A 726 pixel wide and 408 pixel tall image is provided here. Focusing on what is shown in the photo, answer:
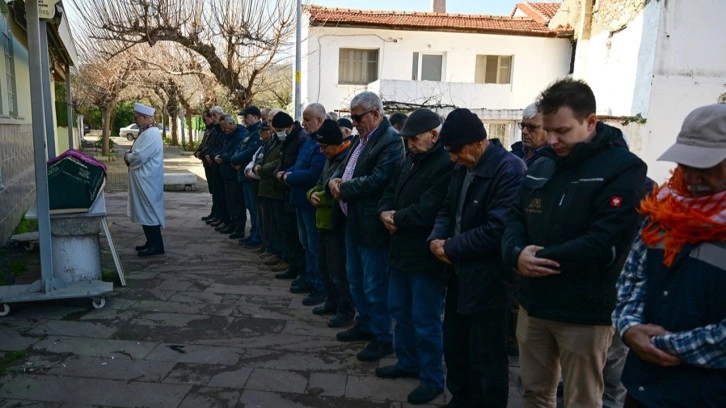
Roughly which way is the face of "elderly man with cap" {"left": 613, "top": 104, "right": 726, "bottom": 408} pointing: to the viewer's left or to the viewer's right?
to the viewer's left

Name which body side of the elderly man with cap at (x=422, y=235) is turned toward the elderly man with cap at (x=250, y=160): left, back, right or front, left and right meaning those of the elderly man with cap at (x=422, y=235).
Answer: right

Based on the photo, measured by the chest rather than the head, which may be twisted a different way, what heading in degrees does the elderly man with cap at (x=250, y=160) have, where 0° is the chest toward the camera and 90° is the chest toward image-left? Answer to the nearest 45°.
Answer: approximately 90°

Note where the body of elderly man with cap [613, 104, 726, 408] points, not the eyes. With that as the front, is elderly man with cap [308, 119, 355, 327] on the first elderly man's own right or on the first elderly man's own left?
on the first elderly man's own right

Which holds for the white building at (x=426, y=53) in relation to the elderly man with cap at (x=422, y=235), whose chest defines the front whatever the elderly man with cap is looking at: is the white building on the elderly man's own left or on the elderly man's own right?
on the elderly man's own right

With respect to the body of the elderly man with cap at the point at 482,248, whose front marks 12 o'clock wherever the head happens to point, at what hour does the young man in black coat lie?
The young man in black coat is roughly at 9 o'clock from the elderly man with cap.

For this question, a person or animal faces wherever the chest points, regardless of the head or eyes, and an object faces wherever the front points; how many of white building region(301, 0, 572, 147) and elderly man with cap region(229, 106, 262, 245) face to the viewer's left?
1

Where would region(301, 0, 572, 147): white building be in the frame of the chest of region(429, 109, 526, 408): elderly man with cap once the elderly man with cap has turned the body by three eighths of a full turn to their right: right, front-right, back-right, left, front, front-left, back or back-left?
front

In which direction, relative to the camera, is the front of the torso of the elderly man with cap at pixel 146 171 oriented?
to the viewer's left

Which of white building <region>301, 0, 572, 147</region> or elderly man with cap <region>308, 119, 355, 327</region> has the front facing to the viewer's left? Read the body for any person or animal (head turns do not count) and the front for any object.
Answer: the elderly man with cap

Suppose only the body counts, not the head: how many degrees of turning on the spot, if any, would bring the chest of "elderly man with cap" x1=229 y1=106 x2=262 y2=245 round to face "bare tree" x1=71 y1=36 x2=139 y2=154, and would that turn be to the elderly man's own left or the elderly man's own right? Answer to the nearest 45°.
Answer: approximately 90° to the elderly man's own right
